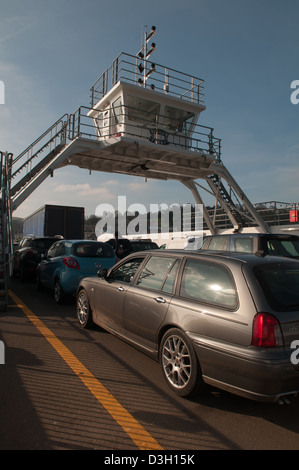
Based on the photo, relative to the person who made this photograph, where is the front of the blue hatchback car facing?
facing away from the viewer and to the left of the viewer

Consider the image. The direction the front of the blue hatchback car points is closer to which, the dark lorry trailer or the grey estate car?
the dark lorry trailer

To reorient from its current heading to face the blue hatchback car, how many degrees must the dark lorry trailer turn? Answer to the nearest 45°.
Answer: approximately 135° to its left

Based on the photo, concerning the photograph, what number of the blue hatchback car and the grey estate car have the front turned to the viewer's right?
0

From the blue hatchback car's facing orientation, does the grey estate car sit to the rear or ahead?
to the rear

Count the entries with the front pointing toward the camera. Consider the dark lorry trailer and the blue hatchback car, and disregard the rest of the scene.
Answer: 0

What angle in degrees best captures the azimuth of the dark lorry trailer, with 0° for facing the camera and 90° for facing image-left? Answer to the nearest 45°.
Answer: approximately 135°

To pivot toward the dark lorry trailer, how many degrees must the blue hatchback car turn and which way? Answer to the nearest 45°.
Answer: approximately 45° to its right

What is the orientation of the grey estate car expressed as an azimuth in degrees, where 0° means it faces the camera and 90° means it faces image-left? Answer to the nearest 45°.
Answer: approximately 135°

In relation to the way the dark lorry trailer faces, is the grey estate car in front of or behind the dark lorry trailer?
behind
